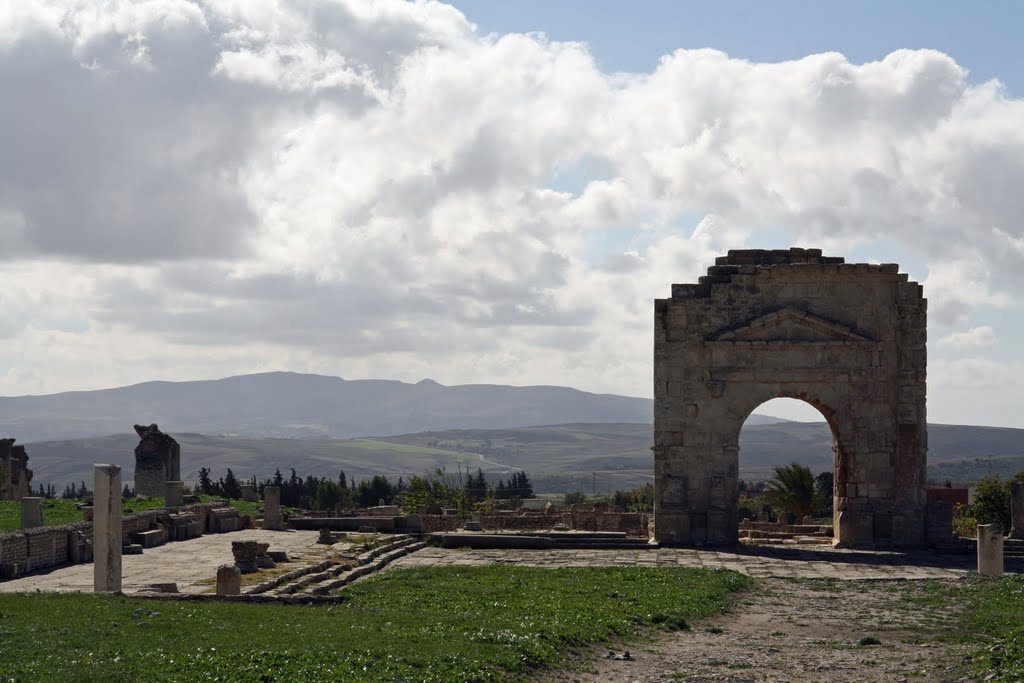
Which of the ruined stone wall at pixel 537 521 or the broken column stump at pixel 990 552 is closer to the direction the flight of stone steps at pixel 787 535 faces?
the broken column stump

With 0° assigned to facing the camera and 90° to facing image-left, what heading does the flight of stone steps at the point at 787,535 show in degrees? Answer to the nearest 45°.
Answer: approximately 0°

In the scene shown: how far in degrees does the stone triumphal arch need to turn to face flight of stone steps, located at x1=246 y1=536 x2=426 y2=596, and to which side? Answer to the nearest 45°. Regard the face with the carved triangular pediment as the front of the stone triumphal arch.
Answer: approximately 45° to its right

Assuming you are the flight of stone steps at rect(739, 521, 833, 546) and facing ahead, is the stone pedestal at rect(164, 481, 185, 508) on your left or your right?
on your right

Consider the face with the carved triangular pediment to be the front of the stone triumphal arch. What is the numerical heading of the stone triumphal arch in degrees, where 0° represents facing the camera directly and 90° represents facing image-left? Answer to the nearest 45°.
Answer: approximately 0°

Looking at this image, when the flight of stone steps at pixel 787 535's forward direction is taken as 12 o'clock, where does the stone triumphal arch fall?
The stone triumphal arch is roughly at 12 o'clock from the flight of stone steps.

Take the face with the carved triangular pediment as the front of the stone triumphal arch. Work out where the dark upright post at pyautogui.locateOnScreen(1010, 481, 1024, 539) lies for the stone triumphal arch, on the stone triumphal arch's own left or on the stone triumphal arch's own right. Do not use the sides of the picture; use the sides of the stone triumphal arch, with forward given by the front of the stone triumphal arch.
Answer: on the stone triumphal arch's own left
